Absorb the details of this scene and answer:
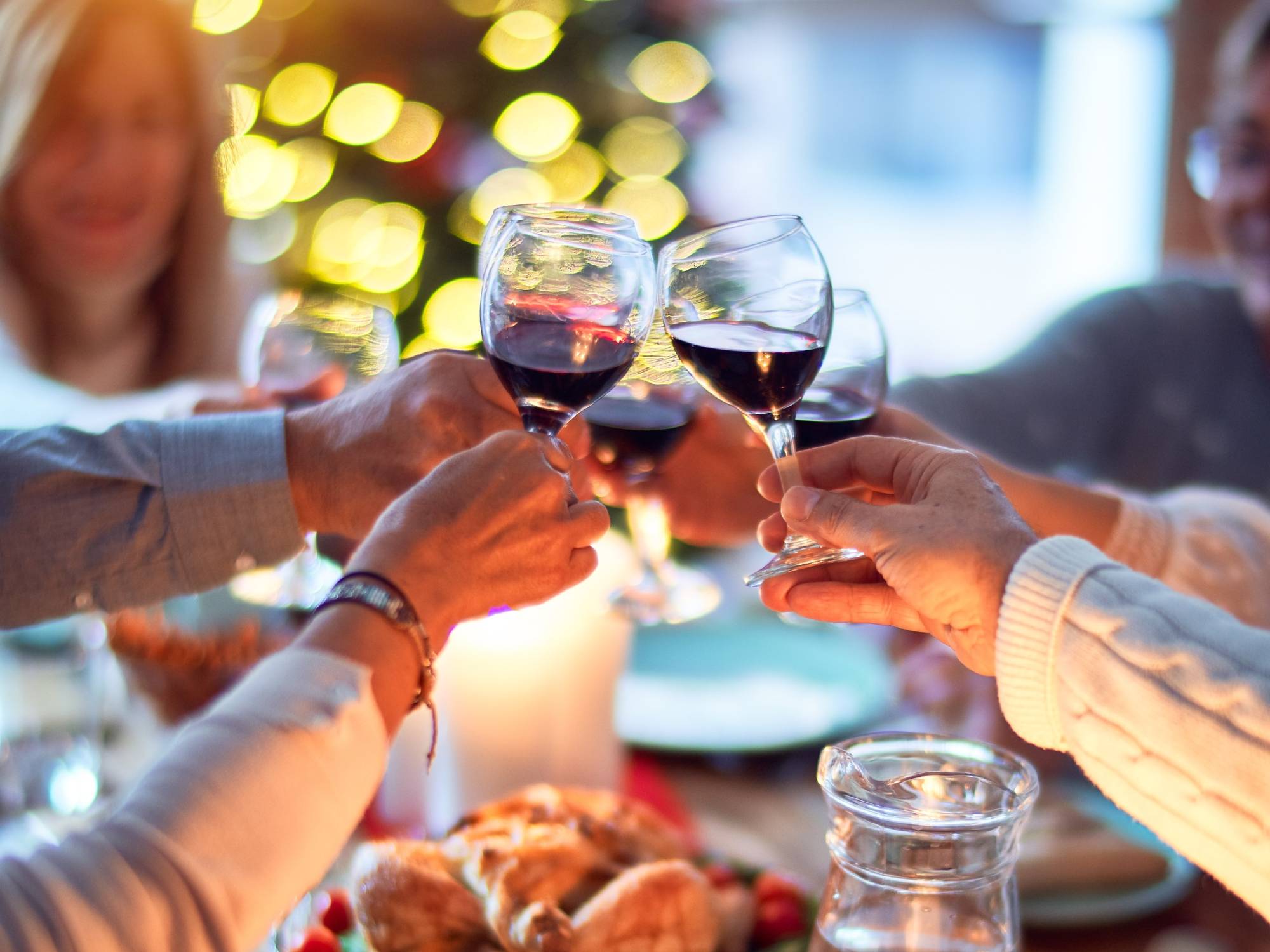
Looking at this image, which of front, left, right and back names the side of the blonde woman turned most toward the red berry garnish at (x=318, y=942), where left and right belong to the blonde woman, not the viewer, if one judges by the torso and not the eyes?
front

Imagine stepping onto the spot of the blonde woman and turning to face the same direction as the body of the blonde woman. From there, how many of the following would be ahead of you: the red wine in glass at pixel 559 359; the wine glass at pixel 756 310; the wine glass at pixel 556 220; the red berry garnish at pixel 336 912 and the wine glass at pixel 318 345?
5

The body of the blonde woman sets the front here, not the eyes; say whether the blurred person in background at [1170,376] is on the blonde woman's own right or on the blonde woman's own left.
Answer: on the blonde woman's own left

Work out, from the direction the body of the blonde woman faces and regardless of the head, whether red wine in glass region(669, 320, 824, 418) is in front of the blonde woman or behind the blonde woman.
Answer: in front

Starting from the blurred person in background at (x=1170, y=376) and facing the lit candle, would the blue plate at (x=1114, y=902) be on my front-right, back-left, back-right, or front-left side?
front-left

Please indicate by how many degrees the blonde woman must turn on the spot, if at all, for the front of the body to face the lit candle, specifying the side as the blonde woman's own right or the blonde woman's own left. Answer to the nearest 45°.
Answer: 0° — they already face it

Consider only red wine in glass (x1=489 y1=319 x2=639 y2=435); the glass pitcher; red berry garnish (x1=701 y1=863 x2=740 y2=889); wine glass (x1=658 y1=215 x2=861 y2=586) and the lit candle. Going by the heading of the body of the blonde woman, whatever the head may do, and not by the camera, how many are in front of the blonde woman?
5

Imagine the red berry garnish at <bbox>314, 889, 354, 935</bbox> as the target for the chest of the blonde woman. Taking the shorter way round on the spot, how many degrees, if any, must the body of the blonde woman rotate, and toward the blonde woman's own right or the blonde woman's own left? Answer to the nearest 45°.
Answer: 0° — they already face it

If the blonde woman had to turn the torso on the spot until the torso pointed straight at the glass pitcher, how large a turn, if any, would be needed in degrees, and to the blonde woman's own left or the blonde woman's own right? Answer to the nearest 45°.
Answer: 0° — they already face it

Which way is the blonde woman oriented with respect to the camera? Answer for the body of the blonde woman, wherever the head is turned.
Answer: toward the camera
